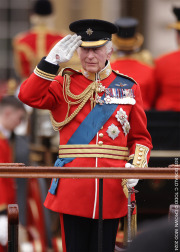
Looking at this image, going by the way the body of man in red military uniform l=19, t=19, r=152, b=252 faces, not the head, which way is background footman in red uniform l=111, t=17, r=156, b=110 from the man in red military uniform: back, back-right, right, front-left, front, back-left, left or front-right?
back

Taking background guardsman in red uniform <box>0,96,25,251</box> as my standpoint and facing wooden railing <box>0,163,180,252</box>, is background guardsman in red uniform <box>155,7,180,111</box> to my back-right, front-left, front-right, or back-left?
back-left

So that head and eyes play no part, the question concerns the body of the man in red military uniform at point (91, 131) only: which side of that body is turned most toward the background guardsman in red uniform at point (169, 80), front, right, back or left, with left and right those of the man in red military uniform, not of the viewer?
back
